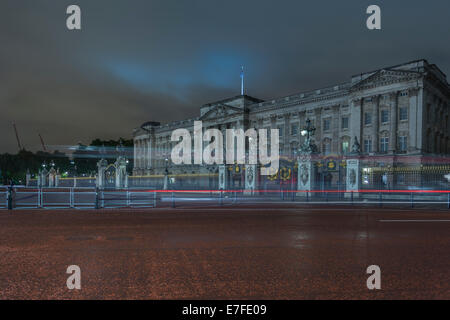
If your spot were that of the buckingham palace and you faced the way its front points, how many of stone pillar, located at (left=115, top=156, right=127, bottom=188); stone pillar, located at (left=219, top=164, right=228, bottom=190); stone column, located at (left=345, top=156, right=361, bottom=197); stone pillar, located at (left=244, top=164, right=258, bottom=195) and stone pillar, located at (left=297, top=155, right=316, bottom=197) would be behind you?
0

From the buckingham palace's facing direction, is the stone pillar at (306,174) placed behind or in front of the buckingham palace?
in front

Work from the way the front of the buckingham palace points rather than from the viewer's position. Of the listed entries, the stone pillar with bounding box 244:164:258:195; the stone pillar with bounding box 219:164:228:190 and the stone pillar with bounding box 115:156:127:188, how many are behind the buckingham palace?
0

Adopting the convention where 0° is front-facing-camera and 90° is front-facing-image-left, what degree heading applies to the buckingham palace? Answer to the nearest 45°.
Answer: approximately 45°

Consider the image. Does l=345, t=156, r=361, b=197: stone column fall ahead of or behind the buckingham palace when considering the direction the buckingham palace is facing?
ahead

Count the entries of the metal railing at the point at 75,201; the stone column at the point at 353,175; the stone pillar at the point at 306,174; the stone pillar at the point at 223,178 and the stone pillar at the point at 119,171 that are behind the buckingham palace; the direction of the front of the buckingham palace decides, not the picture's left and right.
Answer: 0

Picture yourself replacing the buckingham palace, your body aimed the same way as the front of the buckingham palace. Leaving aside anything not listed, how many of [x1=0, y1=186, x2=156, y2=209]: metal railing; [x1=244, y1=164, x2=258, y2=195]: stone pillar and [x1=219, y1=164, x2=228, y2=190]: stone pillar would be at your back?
0

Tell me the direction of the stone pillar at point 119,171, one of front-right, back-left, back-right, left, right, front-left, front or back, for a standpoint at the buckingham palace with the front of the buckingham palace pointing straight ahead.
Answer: front-right

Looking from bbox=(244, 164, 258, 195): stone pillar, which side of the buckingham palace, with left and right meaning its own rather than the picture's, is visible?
front

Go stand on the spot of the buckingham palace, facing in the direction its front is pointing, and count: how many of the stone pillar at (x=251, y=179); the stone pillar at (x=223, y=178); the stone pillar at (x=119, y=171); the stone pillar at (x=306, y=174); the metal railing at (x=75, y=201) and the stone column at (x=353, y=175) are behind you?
0

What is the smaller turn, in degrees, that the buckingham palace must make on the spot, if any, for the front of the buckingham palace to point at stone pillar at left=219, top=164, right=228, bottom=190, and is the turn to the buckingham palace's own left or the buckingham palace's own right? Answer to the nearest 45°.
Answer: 0° — it already faces it
